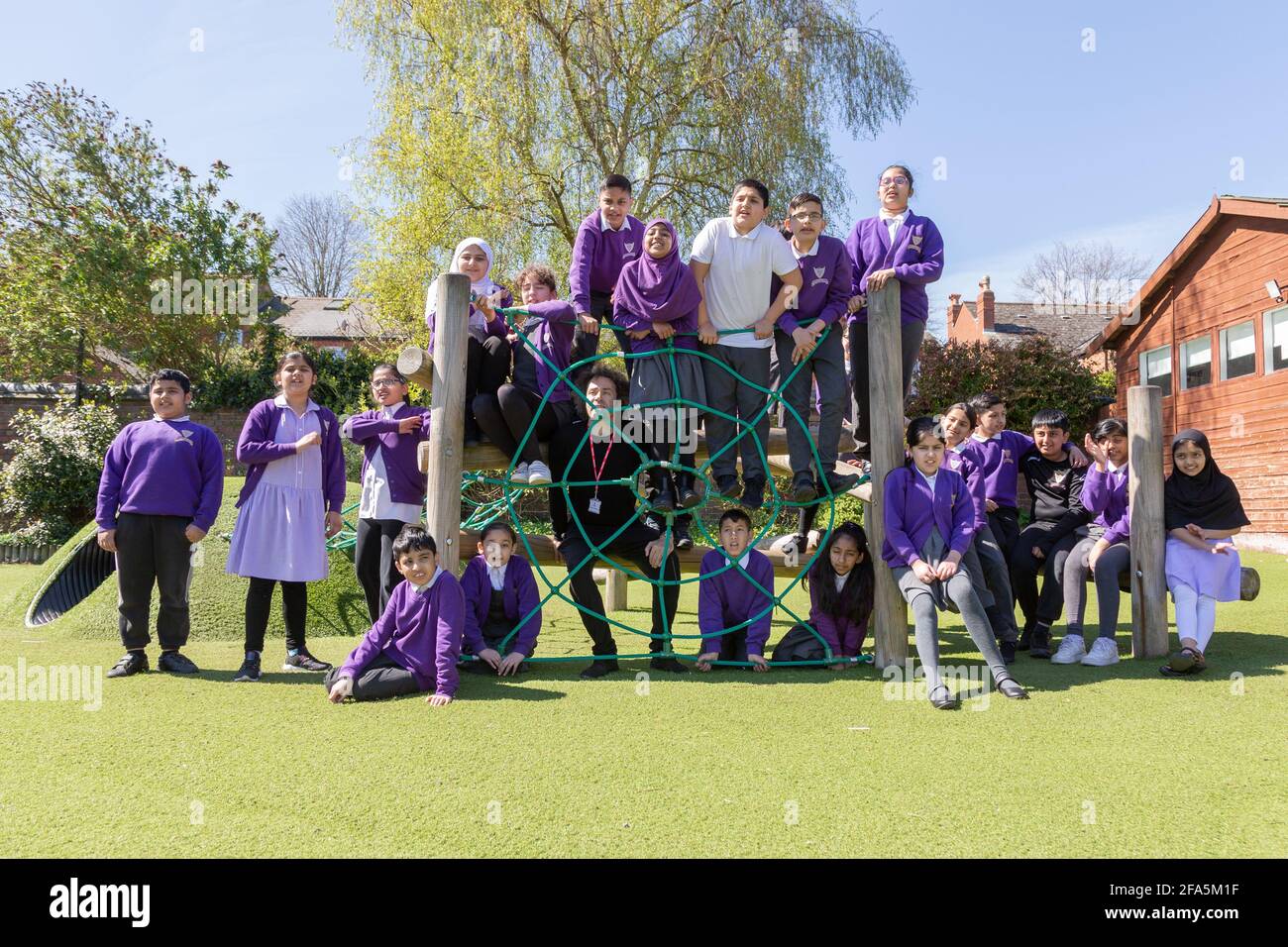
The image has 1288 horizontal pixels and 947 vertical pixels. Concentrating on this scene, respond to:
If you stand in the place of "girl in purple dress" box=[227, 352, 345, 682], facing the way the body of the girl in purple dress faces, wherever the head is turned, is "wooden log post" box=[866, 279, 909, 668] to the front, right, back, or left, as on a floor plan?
left

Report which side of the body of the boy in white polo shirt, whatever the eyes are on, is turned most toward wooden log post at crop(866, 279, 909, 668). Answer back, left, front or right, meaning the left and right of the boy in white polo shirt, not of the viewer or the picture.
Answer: left

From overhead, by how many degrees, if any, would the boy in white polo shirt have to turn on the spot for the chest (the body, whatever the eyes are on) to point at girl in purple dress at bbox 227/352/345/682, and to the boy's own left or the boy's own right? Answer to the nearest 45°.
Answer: approximately 90° to the boy's own right

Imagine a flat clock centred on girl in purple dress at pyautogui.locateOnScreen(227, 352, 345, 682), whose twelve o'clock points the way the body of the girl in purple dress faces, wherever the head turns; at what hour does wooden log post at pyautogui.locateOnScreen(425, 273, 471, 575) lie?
The wooden log post is roughly at 10 o'clock from the girl in purple dress.

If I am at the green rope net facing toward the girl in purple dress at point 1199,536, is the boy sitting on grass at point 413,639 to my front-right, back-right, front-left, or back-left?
back-right

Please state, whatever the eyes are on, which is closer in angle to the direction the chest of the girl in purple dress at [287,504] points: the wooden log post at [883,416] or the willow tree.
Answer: the wooden log post

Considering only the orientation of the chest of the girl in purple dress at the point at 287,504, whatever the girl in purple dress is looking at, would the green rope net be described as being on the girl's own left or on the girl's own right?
on the girl's own left

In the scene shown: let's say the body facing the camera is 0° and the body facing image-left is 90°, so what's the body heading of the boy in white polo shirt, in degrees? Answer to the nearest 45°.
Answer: approximately 0°

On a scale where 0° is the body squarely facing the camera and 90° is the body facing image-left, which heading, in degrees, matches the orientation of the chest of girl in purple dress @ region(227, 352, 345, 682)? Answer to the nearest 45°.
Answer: approximately 0°

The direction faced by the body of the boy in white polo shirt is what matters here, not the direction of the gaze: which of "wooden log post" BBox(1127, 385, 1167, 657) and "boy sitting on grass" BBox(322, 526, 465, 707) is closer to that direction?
the boy sitting on grass

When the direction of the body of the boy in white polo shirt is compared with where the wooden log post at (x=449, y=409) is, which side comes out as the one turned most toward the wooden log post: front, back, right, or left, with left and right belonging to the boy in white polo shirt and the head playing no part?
right

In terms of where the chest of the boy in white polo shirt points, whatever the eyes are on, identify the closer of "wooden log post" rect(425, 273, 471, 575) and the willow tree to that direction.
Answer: the wooden log post
